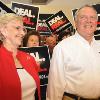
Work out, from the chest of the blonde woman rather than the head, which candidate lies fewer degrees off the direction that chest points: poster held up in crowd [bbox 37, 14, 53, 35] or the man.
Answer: the man

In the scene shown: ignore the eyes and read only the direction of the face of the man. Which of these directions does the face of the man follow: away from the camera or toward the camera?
toward the camera

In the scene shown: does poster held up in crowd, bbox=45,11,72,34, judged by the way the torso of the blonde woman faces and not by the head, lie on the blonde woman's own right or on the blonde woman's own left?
on the blonde woman's own left

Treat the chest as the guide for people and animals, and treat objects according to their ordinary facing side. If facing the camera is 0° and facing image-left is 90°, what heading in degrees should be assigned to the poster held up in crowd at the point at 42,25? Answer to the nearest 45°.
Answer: approximately 0°

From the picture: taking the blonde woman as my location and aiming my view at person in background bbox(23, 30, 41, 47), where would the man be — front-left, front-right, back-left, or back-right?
front-right

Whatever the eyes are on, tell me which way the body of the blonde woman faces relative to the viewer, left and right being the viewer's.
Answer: facing the viewer and to the right of the viewer

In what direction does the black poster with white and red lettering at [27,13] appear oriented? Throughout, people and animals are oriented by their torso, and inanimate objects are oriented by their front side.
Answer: toward the camera

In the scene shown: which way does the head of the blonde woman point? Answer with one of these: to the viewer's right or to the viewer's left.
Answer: to the viewer's right

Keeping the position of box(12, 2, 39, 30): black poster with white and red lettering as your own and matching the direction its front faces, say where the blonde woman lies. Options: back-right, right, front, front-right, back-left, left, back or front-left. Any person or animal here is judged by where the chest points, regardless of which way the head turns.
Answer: front

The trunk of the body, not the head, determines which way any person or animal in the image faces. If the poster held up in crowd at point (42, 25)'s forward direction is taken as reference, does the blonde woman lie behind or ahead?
ahead

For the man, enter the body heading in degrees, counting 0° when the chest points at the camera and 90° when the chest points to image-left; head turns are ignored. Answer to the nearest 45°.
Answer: approximately 315°

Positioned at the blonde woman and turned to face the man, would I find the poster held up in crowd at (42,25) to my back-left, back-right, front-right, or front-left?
front-left

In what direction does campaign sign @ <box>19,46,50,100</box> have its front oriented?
toward the camera

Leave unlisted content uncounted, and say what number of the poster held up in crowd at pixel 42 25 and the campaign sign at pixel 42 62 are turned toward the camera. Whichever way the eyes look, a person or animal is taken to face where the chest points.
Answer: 2
